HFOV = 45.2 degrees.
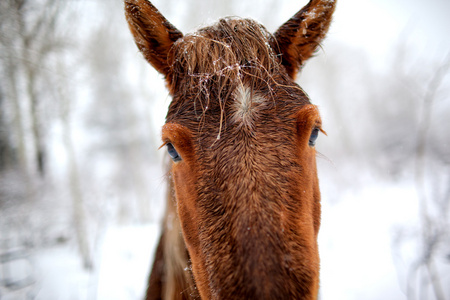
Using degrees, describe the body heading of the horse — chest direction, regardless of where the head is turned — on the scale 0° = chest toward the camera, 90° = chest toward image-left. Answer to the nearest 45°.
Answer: approximately 0°
